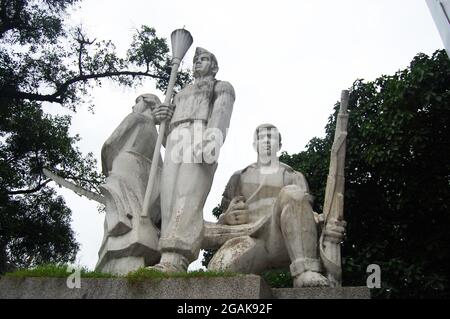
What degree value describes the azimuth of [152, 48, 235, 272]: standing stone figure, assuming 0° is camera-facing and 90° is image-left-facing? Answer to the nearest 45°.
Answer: approximately 45°

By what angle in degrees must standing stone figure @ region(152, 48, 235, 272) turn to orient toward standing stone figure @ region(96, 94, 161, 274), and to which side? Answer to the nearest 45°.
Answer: approximately 45° to its right

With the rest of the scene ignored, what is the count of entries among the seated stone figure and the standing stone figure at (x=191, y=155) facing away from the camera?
0

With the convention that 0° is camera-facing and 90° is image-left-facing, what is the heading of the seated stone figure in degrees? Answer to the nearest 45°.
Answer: approximately 0°

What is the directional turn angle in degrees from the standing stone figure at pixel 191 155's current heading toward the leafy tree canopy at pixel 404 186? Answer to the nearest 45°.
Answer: approximately 180°

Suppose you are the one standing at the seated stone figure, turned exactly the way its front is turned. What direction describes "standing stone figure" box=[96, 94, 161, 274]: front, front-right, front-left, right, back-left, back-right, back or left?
right
